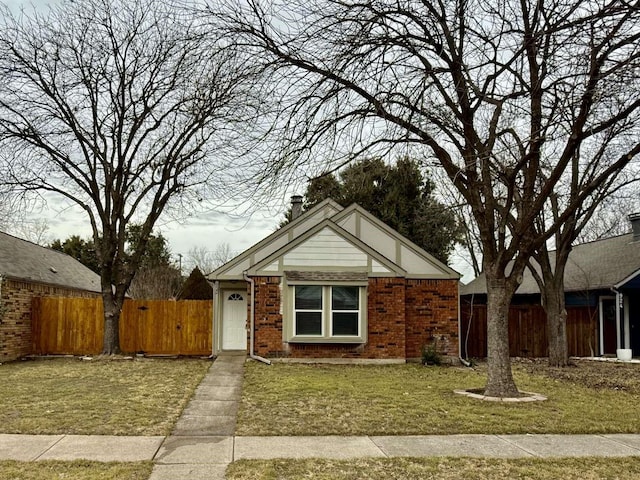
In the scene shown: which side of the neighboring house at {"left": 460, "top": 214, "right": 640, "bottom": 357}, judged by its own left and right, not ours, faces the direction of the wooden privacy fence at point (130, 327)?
right

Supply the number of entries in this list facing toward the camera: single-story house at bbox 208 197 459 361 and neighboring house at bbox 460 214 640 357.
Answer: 2

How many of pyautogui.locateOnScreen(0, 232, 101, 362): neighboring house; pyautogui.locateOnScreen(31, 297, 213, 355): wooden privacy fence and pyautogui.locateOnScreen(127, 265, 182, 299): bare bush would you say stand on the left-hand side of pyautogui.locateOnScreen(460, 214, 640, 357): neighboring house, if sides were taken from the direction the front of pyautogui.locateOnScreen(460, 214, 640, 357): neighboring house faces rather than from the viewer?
0

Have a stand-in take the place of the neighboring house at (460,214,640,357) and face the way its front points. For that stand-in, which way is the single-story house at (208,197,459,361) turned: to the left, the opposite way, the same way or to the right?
the same way

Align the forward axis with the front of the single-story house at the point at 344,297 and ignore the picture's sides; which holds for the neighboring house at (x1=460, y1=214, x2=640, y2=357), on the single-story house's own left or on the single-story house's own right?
on the single-story house's own left

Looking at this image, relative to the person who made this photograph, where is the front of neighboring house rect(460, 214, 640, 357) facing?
facing the viewer

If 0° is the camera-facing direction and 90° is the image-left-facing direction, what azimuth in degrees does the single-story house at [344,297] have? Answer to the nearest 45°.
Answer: approximately 0°

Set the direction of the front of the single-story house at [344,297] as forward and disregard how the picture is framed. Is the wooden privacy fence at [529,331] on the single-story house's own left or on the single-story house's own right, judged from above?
on the single-story house's own left

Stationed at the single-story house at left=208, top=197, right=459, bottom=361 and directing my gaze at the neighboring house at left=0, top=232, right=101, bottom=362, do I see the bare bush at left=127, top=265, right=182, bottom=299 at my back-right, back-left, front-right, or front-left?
front-right

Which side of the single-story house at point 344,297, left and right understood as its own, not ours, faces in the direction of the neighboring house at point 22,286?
right
